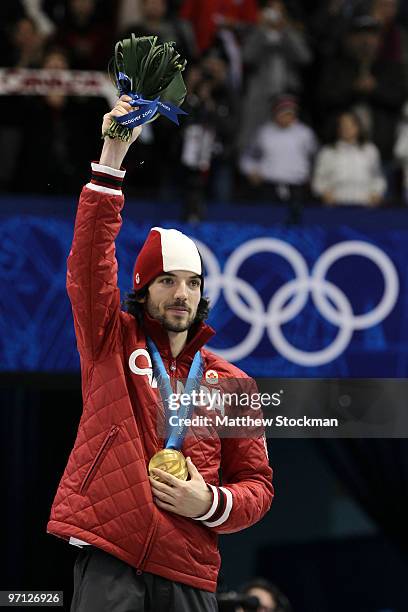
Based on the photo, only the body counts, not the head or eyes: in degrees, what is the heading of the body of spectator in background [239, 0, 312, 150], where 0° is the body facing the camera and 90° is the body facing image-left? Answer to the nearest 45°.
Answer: approximately 0°

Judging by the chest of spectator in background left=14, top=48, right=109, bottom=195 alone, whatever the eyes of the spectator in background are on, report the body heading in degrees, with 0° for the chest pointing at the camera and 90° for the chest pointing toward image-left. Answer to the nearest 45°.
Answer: approximately 0°

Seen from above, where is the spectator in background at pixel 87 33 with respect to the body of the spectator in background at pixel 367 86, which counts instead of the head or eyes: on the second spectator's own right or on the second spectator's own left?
on the second spectator's own right

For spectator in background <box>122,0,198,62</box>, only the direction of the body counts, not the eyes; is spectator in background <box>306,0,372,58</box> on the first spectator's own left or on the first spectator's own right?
on the first spectator's own left

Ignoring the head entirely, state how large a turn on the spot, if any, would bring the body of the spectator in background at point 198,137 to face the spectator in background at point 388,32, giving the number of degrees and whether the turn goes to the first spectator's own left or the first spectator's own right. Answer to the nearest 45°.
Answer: approximately 135° to the first spectator's own left
